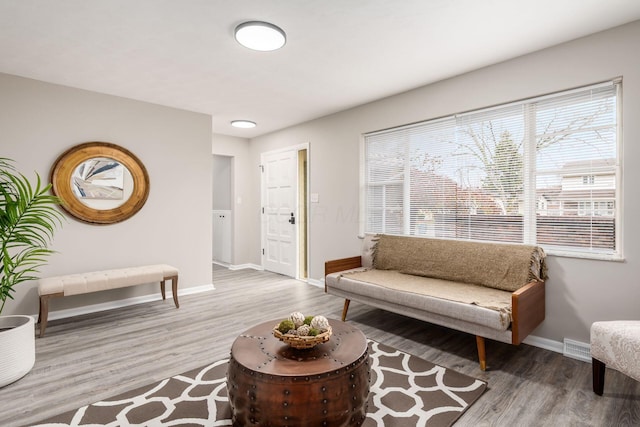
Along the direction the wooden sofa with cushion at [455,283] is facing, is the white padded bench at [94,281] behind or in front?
in front

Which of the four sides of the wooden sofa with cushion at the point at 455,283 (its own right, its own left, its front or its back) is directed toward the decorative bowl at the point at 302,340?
front

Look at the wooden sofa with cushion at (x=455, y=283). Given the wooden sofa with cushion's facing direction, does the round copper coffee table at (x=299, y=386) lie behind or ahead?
ahead

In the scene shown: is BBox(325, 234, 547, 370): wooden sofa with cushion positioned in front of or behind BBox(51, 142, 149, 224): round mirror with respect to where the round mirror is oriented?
in front

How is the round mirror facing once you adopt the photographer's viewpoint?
facing the viewer
